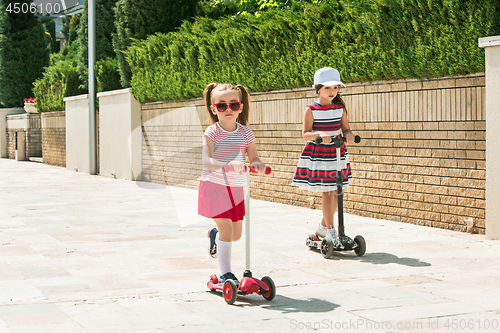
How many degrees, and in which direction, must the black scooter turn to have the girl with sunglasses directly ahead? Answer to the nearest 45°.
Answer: approximately 90° to its right

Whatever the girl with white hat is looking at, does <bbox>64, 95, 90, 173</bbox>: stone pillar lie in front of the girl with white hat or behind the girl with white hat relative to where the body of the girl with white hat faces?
behind

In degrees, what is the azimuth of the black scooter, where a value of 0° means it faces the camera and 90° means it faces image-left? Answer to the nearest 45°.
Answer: approximately 315°

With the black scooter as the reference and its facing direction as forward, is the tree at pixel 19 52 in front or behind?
behind

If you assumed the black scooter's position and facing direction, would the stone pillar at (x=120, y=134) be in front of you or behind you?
behind

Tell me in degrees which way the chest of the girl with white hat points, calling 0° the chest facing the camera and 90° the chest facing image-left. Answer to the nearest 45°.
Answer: approximately 315°

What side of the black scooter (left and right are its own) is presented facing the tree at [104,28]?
back
